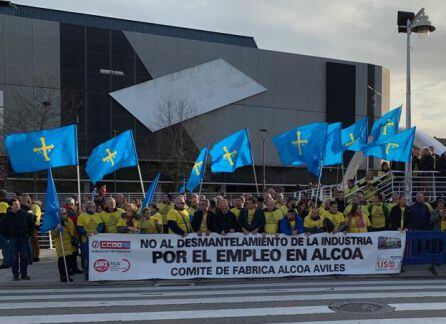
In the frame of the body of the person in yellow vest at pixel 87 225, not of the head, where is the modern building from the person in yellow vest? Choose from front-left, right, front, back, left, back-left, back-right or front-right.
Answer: back

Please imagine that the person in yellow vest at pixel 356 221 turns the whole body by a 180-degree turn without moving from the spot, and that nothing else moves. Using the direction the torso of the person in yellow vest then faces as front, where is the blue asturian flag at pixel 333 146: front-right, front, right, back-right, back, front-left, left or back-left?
front

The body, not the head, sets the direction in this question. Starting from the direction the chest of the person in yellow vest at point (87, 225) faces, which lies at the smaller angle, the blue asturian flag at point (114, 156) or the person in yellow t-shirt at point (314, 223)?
the person in yellow t-shirt

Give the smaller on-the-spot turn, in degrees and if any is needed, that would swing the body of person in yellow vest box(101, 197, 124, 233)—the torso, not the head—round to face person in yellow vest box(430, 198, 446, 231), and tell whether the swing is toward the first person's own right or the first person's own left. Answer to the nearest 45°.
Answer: approximately 90° to the first person's own left

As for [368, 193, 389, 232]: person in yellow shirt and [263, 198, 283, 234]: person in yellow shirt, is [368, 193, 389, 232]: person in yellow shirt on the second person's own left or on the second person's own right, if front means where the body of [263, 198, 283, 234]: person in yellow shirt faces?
on the second person's own left

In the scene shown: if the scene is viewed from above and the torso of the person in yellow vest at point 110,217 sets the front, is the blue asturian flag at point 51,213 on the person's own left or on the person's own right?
on the person's own right

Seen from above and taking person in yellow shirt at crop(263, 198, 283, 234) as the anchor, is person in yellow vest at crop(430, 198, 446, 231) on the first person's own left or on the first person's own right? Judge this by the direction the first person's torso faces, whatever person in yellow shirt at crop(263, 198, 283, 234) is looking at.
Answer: on the first person's own left

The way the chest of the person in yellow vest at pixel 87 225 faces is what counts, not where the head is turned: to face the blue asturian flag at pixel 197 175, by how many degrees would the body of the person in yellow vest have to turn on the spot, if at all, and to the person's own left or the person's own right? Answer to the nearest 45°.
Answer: approximately 135° to the person's own left
